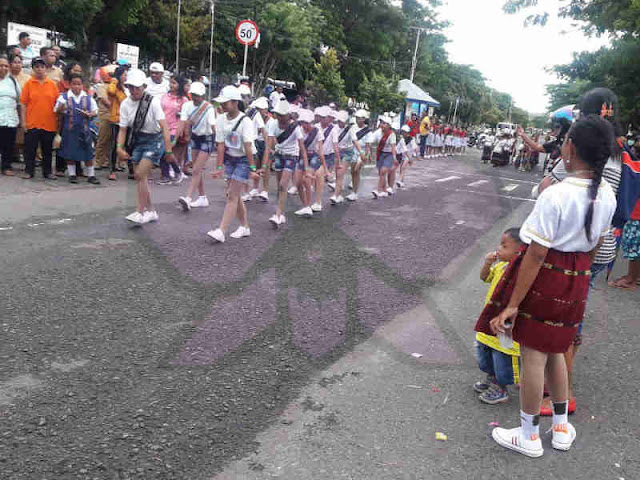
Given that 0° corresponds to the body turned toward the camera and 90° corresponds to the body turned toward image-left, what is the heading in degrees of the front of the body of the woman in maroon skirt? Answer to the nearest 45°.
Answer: approximately 135°

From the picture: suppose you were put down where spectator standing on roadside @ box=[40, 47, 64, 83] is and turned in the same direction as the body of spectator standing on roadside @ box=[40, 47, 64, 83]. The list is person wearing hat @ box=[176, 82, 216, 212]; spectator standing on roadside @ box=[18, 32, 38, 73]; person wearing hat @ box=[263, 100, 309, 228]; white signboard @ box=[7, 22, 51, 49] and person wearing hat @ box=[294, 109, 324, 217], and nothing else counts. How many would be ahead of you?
3

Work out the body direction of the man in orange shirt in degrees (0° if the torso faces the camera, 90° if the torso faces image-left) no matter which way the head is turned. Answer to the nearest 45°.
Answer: approximately 0°

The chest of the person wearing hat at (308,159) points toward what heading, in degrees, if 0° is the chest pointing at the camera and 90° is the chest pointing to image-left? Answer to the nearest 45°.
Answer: approximately 45°

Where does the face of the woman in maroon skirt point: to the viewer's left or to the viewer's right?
to the viewer's left

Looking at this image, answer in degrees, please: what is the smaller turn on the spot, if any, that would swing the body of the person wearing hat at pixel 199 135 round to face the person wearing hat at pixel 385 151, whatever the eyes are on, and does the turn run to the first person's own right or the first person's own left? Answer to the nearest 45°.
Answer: approximately 180°

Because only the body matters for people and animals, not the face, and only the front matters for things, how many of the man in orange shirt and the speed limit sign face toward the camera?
2

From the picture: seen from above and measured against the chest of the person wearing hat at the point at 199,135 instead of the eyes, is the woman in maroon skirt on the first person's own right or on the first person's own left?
on the first person's own left

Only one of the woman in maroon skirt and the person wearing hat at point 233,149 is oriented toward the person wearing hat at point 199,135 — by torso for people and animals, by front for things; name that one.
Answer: the woman in maroon skirt

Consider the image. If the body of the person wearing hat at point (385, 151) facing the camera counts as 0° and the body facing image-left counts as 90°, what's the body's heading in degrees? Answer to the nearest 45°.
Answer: approximately 45°

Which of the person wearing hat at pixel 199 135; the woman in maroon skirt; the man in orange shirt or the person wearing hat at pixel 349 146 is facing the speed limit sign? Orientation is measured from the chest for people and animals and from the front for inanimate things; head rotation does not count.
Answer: the woman in maroon skirt

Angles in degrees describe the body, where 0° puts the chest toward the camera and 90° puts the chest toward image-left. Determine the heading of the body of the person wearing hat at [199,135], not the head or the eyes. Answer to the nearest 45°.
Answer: approximately 45°
